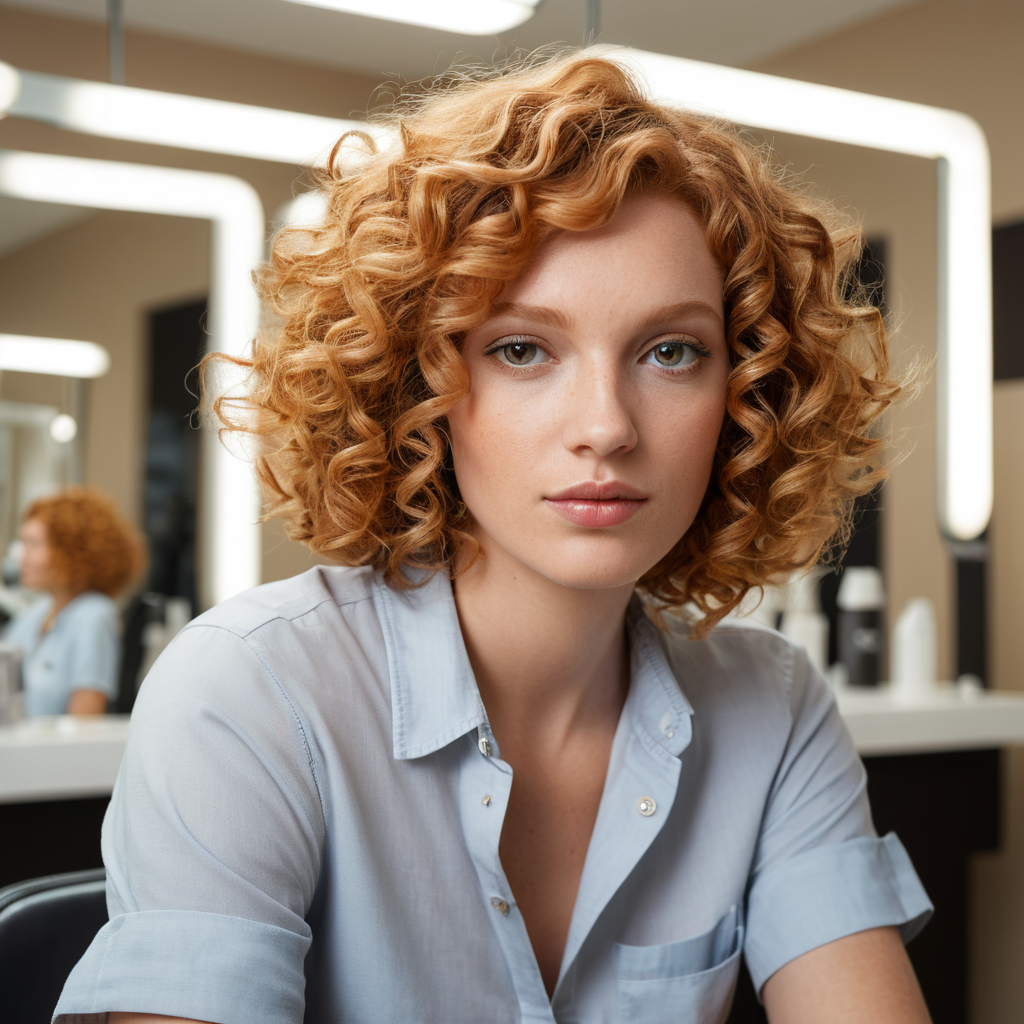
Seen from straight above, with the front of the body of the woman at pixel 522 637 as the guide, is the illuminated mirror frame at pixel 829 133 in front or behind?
behind

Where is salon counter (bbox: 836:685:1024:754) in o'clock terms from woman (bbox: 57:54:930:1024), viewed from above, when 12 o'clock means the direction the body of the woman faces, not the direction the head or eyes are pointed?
The salon counter is roughly at 7 o'clock from the woman.

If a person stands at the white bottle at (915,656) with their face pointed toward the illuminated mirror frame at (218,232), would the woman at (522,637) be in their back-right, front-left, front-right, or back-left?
front-left

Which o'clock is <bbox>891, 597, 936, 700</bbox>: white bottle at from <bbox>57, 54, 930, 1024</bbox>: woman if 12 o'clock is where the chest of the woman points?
The white bottle is roughly at 7 o'clock from the woman.

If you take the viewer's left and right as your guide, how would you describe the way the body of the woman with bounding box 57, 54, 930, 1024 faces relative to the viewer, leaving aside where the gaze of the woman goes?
facing the viewer

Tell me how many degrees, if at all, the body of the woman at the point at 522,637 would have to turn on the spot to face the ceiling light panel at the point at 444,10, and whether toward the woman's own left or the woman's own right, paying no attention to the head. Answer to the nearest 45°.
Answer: approximately 180°

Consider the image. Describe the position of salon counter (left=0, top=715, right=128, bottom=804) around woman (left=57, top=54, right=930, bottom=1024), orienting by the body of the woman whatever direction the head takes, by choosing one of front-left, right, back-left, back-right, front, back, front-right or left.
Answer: back-right
